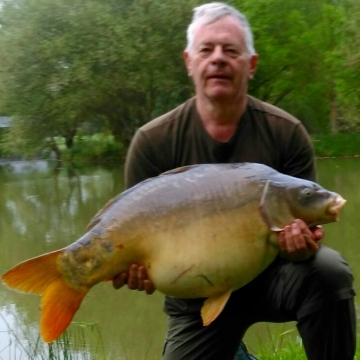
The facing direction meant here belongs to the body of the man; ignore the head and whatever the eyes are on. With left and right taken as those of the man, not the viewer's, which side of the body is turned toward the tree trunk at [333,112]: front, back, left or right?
back

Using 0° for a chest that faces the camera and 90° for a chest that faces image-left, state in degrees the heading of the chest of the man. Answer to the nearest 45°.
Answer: approximately 0°
